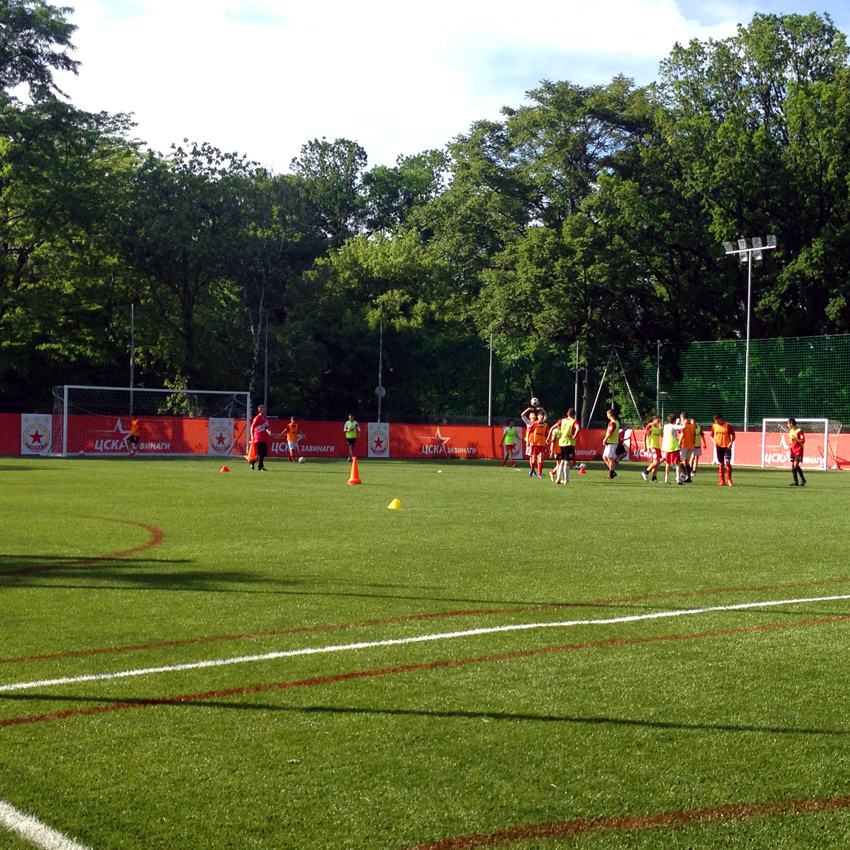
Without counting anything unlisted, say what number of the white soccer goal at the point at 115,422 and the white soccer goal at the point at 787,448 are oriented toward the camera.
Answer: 2

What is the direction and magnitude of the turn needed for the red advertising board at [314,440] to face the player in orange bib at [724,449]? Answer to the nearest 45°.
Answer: approximately 45° to its left

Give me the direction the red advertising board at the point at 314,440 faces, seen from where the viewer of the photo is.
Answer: facing the viewer

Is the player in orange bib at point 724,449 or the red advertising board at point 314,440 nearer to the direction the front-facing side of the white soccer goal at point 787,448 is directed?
the player in orange bib

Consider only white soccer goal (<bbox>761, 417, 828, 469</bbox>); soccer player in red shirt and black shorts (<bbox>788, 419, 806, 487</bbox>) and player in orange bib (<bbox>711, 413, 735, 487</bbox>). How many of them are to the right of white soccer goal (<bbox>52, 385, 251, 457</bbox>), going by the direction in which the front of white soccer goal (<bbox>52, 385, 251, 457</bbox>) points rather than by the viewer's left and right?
0

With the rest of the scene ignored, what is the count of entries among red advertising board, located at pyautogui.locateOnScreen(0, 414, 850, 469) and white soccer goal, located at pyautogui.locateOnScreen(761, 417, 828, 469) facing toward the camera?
2

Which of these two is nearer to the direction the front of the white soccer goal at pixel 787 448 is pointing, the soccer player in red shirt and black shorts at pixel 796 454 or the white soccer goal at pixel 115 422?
the soccer player in red shirt and black shorts

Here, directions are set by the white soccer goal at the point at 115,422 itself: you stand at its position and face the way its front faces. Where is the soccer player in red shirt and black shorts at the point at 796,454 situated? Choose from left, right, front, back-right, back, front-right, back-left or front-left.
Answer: front-left

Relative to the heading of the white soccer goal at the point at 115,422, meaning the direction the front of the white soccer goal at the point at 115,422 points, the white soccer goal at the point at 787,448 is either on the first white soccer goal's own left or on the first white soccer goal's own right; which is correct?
on the first white soccer goal's own left

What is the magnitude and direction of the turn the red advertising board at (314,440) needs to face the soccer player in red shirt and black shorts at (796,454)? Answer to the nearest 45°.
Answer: approximately 45° to its left

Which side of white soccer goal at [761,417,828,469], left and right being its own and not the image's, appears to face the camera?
front

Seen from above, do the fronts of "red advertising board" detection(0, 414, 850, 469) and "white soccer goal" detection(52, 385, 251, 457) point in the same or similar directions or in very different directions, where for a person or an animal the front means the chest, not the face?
same or similar directions

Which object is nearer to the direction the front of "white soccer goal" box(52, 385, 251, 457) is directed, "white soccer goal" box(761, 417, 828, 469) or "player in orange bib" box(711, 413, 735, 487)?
the player in orange bib

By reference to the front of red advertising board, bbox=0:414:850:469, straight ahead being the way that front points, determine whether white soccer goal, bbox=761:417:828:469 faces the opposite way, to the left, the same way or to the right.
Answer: the same way

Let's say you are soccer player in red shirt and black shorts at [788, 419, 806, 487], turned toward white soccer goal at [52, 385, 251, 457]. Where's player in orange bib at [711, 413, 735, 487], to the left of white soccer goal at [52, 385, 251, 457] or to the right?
left

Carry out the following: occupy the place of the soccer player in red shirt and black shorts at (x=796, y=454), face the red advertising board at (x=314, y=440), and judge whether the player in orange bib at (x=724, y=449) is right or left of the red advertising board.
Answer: left
